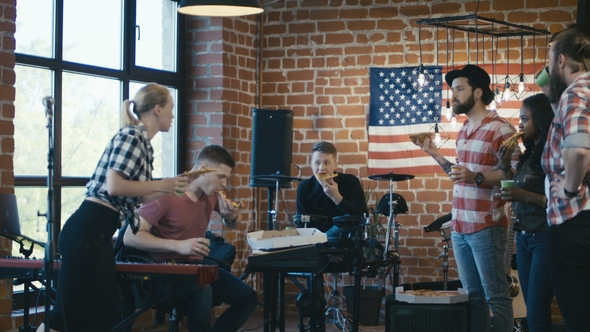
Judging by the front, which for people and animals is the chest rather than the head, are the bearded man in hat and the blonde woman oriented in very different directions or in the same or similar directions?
very different directions

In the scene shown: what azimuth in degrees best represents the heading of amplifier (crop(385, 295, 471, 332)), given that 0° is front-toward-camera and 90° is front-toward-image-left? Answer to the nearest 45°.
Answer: approximately 0°

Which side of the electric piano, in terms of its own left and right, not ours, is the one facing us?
back

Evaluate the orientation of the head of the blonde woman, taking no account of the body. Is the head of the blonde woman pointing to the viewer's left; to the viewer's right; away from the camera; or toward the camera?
to the viewer's right

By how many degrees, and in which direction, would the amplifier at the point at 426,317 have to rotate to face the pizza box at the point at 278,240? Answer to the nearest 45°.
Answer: approximately 45° to its right

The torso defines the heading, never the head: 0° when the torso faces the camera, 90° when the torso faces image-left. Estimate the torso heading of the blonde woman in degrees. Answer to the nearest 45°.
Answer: approximately 270°

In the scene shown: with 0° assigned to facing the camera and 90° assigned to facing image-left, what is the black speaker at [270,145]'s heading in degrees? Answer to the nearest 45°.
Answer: approximately 0°

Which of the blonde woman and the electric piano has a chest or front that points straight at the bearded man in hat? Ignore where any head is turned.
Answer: the blonde woman

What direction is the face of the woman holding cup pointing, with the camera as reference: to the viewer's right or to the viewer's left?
to the viewer's left
